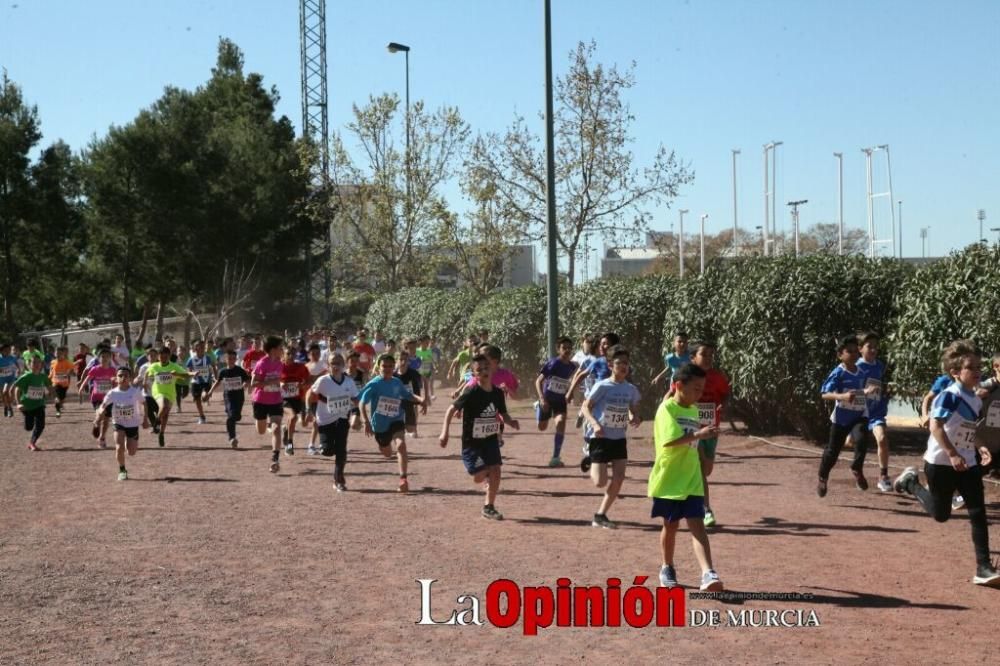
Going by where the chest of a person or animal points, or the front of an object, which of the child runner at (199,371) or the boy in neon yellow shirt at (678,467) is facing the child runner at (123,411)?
the child runner at (199,371)

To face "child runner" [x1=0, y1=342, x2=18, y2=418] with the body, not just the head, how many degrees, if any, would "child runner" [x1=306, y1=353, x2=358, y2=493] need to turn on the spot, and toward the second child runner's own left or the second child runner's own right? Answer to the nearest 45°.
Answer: approximately 135° to the second child runner's own right

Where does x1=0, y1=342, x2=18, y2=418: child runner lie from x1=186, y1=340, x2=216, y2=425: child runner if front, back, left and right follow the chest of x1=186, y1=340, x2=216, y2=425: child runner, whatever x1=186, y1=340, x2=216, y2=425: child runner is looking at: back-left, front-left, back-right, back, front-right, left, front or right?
back-right

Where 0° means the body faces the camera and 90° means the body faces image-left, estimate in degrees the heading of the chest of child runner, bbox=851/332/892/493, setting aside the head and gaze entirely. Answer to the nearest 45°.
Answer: approximately 315°

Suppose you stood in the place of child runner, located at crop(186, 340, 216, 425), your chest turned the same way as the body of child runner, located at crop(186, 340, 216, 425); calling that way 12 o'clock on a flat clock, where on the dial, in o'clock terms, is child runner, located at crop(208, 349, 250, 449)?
child runner, located at crop(208, 349, 250, 449) is roughly at 12 o'clock from child runner, located at crop(186, 340, 216, 425).

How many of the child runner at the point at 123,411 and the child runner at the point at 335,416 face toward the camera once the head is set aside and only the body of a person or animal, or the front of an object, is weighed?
2

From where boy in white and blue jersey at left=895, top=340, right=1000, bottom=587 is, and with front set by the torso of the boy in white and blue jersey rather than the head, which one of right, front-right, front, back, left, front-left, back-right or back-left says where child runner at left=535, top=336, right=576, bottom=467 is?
back

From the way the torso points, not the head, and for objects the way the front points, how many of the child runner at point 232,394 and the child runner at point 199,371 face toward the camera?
2

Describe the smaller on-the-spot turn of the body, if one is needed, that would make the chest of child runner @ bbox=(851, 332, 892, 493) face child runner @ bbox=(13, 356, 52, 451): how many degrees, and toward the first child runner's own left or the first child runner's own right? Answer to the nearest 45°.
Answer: approximately 135° to the first child runner's own right

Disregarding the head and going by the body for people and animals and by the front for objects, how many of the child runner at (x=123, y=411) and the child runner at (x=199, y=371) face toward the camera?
2
